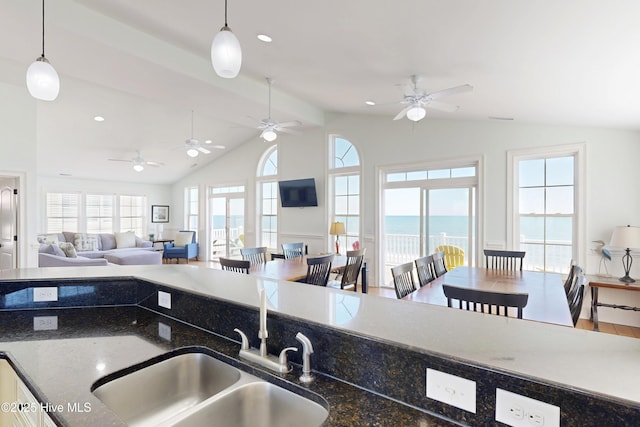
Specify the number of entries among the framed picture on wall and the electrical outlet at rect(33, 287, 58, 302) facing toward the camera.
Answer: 2

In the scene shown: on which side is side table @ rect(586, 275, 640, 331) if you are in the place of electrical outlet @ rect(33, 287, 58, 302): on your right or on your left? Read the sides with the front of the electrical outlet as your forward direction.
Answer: on your left

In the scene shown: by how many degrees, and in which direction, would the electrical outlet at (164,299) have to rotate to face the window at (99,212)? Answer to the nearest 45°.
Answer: approximately 135° to its right

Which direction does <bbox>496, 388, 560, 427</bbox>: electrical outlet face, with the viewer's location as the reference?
facing the viewer and to the left of the viewer

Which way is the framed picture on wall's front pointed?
toward the camera

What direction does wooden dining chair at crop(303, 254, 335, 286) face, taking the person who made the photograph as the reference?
facing away from the viewer and to the left of the viewer

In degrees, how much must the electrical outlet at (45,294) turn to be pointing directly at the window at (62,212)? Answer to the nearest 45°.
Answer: approximately 180°

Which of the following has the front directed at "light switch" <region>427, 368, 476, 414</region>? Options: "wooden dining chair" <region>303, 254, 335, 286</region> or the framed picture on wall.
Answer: the framed picture on wall

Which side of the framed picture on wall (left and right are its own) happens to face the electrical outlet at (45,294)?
front

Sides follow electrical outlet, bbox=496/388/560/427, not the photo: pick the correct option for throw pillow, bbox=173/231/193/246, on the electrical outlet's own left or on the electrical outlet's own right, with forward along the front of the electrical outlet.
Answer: on the electrical outlet's own right

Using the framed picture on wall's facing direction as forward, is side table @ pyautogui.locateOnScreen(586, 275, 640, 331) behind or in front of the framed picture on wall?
in front

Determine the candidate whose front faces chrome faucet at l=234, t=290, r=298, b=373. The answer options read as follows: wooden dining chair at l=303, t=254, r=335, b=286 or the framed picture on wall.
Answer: the framed picture on wall

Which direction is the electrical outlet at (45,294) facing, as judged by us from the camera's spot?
facing the viewer
